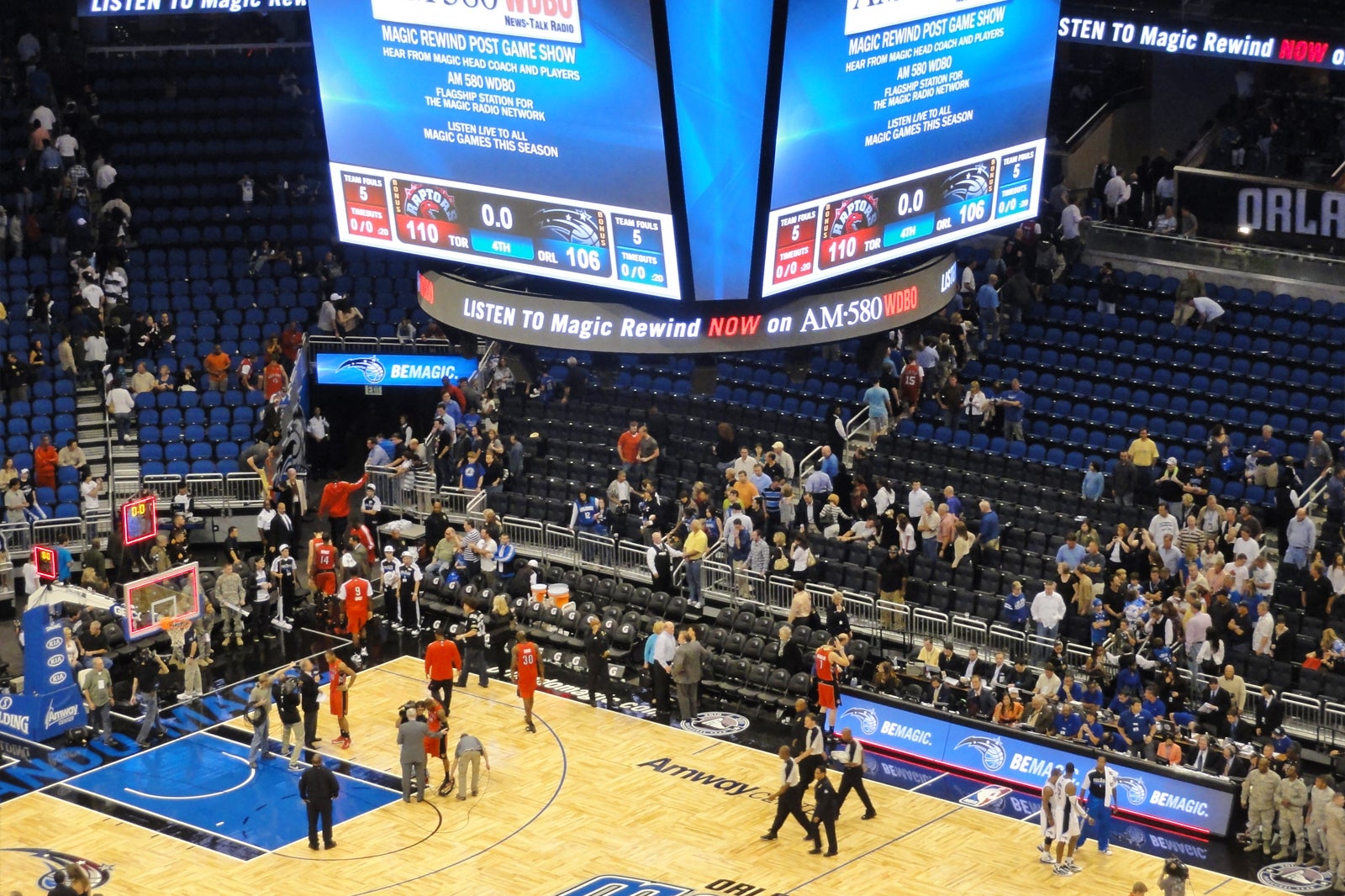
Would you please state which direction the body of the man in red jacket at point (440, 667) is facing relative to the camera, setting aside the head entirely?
away from the camera

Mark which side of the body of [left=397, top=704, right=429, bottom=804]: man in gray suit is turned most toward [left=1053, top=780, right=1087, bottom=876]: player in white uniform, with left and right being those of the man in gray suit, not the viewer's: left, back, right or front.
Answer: right

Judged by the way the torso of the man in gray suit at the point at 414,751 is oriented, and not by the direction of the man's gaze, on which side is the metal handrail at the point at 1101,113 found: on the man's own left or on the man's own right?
on the man's own right

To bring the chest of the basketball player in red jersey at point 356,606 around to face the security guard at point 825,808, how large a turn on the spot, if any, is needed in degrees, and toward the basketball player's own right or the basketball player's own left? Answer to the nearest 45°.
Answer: approximately 135° to the basketball player's own right

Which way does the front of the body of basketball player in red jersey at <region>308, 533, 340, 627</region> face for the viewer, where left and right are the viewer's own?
facing away from the viewer

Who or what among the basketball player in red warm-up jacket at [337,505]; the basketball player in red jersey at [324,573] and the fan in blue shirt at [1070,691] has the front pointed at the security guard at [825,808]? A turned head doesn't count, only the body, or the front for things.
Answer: the fan in blue shirt

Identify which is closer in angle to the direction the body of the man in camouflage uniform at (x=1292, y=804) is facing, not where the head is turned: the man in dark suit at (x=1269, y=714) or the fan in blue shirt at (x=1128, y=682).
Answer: the fan in blue shirt

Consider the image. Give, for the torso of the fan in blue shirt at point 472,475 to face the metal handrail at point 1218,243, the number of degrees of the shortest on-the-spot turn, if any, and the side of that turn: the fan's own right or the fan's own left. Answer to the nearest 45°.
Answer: approximately 135° to the fan's own left

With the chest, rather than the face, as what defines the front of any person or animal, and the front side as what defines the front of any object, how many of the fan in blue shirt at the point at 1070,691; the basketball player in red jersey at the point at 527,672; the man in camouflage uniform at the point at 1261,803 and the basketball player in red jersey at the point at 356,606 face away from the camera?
2

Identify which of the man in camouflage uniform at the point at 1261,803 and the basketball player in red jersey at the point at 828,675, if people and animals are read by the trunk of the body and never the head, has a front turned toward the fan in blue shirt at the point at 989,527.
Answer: the basketball player in red jersey

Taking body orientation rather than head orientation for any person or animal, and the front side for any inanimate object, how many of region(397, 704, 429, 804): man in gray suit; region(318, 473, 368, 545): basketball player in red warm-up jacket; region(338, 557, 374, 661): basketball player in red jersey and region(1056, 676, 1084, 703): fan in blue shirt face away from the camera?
3

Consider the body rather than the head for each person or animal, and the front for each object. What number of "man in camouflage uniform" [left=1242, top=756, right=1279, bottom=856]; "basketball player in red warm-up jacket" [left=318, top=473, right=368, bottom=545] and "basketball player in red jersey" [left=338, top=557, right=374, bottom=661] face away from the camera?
2

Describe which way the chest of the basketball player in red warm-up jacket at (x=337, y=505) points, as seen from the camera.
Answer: away from the camera

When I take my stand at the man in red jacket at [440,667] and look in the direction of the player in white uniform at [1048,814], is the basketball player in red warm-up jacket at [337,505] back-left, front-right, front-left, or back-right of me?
back-left

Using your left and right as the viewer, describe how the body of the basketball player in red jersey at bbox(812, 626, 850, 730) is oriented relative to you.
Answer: facing away from the viewer and to the right of the viewer
